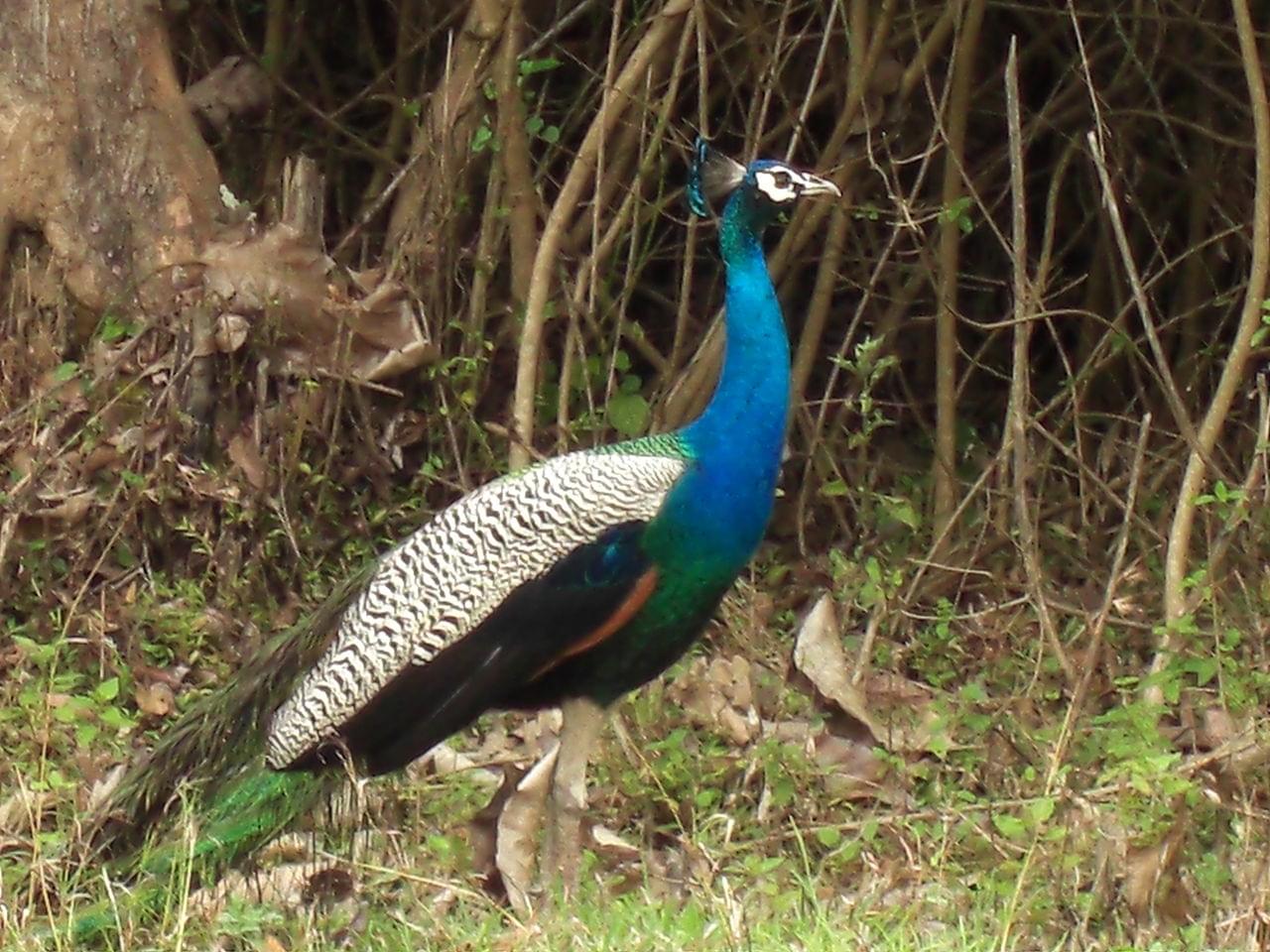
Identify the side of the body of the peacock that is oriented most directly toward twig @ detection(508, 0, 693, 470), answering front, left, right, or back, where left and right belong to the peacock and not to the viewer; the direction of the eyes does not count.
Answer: left

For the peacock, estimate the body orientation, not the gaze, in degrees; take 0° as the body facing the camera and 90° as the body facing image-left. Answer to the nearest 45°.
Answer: approximately 270°

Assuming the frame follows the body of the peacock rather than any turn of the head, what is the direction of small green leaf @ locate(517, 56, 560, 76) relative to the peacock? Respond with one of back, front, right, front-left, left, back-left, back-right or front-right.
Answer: left

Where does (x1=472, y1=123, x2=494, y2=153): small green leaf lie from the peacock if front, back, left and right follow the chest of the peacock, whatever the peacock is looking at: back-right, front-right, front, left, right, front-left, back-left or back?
left

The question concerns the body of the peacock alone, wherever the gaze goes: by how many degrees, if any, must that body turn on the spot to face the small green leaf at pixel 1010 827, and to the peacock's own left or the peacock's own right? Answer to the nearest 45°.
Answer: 0° — it already faces it

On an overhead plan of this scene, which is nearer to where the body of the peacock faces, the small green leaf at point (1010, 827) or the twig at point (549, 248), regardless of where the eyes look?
the small green leaf

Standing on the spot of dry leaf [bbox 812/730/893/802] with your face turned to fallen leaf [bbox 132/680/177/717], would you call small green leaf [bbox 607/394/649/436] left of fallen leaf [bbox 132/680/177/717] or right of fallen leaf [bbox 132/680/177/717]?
right

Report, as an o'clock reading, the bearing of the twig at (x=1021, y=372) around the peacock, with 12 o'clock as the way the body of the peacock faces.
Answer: The twig is roughly at 11 o'clock from the peacock.

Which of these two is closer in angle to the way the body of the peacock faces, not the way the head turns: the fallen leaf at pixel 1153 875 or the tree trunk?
the fallen leaf

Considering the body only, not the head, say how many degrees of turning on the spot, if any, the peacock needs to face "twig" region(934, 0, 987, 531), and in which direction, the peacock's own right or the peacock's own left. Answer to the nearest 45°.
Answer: approximately 45° to the peacock's own left

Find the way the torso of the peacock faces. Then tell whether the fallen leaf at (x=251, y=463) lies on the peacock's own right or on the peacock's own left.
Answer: on the peacock's own left

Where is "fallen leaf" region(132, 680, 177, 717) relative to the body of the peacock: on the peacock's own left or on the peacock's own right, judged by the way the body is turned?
on the peacock's own left

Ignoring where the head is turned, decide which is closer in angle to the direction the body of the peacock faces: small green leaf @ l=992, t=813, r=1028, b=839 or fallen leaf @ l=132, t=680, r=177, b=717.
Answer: the small green leaf

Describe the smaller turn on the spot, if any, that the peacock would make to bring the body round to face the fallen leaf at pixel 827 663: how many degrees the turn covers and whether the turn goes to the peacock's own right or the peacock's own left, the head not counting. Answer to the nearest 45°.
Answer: approximately 45° to the peacock's own left

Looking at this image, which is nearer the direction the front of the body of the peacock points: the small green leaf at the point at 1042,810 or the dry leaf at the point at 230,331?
the small green leaf

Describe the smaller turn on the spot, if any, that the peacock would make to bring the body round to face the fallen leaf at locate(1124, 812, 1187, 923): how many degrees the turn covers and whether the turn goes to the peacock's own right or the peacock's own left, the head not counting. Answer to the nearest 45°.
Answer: approximately 45° to the peacock's own right
